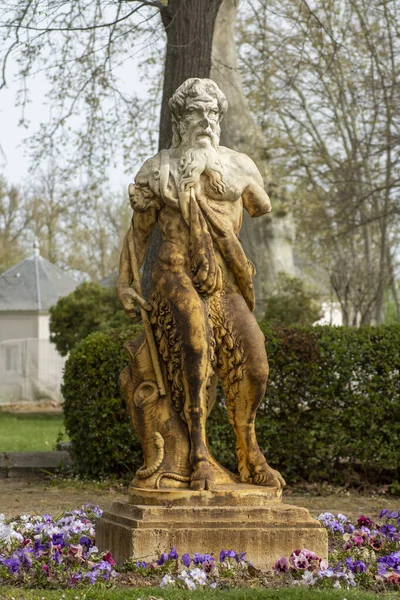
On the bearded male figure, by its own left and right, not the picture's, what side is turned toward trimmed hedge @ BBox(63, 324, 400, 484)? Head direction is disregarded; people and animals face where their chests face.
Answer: back

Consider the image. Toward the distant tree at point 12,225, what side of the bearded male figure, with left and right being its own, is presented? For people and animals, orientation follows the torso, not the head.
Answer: back

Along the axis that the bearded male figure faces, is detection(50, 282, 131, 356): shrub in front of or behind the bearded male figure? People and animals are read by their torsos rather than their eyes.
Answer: behind

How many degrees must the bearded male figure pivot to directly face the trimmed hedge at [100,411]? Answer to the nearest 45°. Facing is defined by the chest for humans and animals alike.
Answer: approximately 180°

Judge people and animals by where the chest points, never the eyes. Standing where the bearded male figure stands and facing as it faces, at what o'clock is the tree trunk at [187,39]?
The tree trunk is roughly at 6 o'clock from the bearded male figure.

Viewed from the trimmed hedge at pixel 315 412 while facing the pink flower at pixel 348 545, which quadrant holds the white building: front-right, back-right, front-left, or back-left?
back-right

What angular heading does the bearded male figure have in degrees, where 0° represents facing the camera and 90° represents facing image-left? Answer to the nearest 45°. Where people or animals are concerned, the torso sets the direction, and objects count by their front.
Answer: approximately 0°
